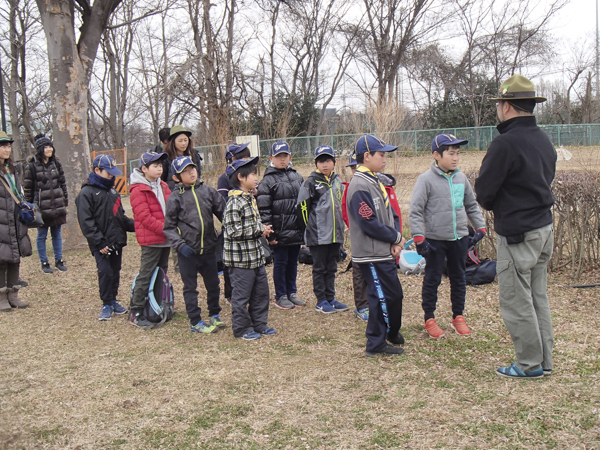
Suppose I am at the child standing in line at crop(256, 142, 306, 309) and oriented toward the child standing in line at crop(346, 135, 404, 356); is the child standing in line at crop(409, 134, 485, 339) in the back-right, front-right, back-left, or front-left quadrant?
front-left

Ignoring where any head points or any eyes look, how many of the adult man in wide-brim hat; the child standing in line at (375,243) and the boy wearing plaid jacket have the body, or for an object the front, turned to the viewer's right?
2

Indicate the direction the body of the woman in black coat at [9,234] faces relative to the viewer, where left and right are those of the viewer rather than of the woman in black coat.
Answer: facing the viewer and to the right of the viewer

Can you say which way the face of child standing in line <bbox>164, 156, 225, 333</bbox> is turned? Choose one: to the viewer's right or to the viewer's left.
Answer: to the viewer's right

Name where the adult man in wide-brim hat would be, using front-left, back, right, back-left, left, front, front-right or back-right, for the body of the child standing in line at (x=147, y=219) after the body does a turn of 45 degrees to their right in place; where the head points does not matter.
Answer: front-left

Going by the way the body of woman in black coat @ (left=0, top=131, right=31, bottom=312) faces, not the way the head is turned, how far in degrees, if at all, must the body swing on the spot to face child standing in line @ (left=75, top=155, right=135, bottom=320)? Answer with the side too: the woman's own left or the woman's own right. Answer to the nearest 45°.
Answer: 0° — they already face them

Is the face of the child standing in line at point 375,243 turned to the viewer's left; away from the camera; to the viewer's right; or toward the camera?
to the viewer's right

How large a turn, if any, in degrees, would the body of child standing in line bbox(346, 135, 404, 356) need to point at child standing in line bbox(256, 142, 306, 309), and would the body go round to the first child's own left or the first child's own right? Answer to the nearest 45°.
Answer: approximately 135° to the first child's own left

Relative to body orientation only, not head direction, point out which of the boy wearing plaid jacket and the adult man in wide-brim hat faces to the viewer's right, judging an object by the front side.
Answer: the boy wearing plaid jacket

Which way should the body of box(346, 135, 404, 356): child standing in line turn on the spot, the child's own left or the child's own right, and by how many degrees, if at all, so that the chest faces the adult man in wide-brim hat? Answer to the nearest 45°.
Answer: approximately 45° to the child's own right

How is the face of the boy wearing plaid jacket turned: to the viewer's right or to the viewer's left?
to the viewer's right

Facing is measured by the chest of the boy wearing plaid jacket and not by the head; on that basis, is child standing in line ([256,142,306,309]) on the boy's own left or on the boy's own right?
on the boy's own left

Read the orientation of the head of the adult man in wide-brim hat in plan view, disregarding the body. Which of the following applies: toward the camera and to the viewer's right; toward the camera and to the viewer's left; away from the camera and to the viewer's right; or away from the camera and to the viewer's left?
away from the camera and to the viewer's left

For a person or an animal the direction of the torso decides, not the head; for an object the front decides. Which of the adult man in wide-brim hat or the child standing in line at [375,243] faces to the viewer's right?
the child standing in line

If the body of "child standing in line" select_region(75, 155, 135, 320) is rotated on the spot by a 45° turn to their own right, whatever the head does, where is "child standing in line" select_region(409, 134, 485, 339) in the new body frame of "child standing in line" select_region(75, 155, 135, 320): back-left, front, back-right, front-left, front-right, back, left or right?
front-left

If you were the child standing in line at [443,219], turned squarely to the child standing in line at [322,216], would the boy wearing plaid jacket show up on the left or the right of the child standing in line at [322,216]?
left

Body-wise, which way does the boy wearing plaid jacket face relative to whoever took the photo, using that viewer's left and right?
facing to the right of the viewer

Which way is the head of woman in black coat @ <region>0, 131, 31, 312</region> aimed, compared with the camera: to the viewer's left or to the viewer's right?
to the viewer's right

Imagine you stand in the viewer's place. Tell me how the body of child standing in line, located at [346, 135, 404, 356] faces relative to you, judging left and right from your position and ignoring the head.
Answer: facing to the right of the viewer
